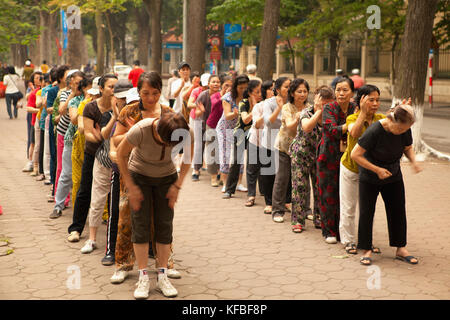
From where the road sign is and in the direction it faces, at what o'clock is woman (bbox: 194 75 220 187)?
The woman is roughly at 12 o'clock from the road sign.

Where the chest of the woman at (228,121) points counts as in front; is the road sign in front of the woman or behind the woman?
behind

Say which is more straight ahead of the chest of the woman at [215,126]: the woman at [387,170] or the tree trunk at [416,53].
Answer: the woman

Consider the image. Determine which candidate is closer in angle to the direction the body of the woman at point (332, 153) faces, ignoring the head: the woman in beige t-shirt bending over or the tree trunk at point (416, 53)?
the woman in beige t-shirt bending over

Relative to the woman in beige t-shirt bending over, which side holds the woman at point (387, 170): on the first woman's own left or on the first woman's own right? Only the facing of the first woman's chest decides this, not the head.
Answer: on the first woman's own left

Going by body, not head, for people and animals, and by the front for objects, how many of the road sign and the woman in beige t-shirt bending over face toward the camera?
2
